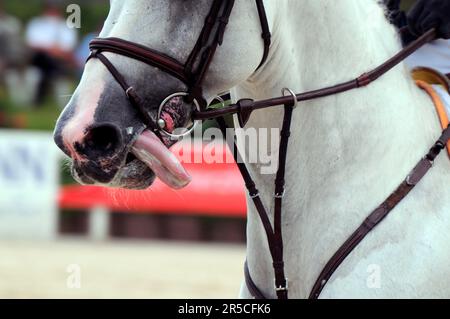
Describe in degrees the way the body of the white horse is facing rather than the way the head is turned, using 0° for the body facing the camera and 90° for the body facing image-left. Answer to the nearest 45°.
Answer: approximately 90°

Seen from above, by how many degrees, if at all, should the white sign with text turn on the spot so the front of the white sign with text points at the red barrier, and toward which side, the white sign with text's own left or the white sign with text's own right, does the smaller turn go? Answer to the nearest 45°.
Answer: approximately 90° to the white sign with text's own left

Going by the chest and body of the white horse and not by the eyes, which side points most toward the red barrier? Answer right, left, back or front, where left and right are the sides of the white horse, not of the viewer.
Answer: right

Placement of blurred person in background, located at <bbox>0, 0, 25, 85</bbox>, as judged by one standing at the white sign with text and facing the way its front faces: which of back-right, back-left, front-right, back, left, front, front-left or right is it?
back

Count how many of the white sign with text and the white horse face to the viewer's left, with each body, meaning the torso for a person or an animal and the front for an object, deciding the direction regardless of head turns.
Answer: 1

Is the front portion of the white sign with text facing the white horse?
yes

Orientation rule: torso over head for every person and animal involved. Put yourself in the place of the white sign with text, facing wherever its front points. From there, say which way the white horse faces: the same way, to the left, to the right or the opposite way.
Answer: to the right

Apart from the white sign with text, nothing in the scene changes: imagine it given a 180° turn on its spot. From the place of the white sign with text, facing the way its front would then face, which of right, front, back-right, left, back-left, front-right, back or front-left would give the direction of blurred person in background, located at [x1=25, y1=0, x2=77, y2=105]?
front

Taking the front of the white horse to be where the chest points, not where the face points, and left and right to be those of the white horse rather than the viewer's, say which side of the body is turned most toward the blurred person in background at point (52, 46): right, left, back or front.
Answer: right

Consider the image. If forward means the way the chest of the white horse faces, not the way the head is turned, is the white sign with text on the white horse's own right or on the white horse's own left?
on the white horse's own right
